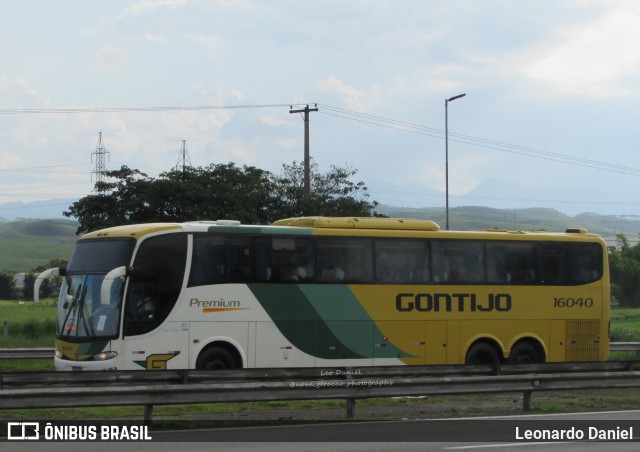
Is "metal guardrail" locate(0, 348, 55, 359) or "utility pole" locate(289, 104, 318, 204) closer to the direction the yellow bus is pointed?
the metal guardrail

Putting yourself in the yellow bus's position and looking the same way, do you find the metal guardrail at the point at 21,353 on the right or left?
on its right

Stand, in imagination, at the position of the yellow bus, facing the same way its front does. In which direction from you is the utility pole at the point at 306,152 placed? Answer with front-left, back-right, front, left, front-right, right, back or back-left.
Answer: back-right

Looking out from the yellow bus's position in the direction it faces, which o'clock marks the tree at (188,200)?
The tree is roughly at 4 o'clock from the yellow bus.

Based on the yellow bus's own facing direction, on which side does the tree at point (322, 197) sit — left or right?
on its right

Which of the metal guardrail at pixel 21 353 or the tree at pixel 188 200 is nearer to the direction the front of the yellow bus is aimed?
the metal guardrail

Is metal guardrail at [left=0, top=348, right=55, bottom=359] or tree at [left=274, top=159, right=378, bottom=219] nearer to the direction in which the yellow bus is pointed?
the metal guardrail

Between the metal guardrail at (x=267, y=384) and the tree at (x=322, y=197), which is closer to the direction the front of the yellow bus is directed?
the metal guardrail

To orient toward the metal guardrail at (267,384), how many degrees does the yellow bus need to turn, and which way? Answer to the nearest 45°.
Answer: approximately 45° to its left

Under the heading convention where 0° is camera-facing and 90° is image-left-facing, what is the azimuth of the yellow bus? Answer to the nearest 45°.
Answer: approximately 45°
